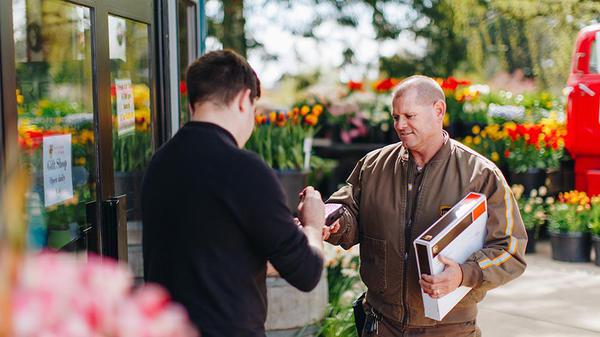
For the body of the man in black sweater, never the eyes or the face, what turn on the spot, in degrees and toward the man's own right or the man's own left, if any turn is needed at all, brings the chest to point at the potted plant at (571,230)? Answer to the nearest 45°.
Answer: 0° — they already face it

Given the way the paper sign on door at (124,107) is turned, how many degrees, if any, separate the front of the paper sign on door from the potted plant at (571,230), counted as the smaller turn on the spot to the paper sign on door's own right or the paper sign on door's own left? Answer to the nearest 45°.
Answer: approximately 90° to the paper sign on door's own left

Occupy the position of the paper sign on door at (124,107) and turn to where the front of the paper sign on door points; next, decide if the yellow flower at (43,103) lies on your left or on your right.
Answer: on your right

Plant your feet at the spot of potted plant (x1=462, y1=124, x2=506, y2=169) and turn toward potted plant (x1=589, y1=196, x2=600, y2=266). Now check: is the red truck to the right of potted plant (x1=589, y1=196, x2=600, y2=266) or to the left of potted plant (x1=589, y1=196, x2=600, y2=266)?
left

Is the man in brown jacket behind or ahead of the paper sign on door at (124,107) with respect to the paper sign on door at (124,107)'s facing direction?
ahead

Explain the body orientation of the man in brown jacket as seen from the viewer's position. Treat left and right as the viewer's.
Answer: facing the viewer and to the left of the viewer

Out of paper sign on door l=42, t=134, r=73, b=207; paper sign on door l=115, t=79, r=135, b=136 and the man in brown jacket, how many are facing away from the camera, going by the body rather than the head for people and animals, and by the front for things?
0

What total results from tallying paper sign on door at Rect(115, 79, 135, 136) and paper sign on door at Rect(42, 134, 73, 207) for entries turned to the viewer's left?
0

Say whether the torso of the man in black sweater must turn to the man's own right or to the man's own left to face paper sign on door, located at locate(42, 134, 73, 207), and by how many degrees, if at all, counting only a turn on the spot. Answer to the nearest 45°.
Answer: approximately 90° to the man's own left

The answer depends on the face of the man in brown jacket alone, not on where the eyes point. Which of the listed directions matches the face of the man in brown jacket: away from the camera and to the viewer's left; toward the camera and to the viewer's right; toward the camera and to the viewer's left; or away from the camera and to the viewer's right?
toward the camera and to the viewer's left

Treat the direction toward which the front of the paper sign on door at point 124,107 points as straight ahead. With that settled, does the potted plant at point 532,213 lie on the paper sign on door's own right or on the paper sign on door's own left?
on the paper sign on door's own left
